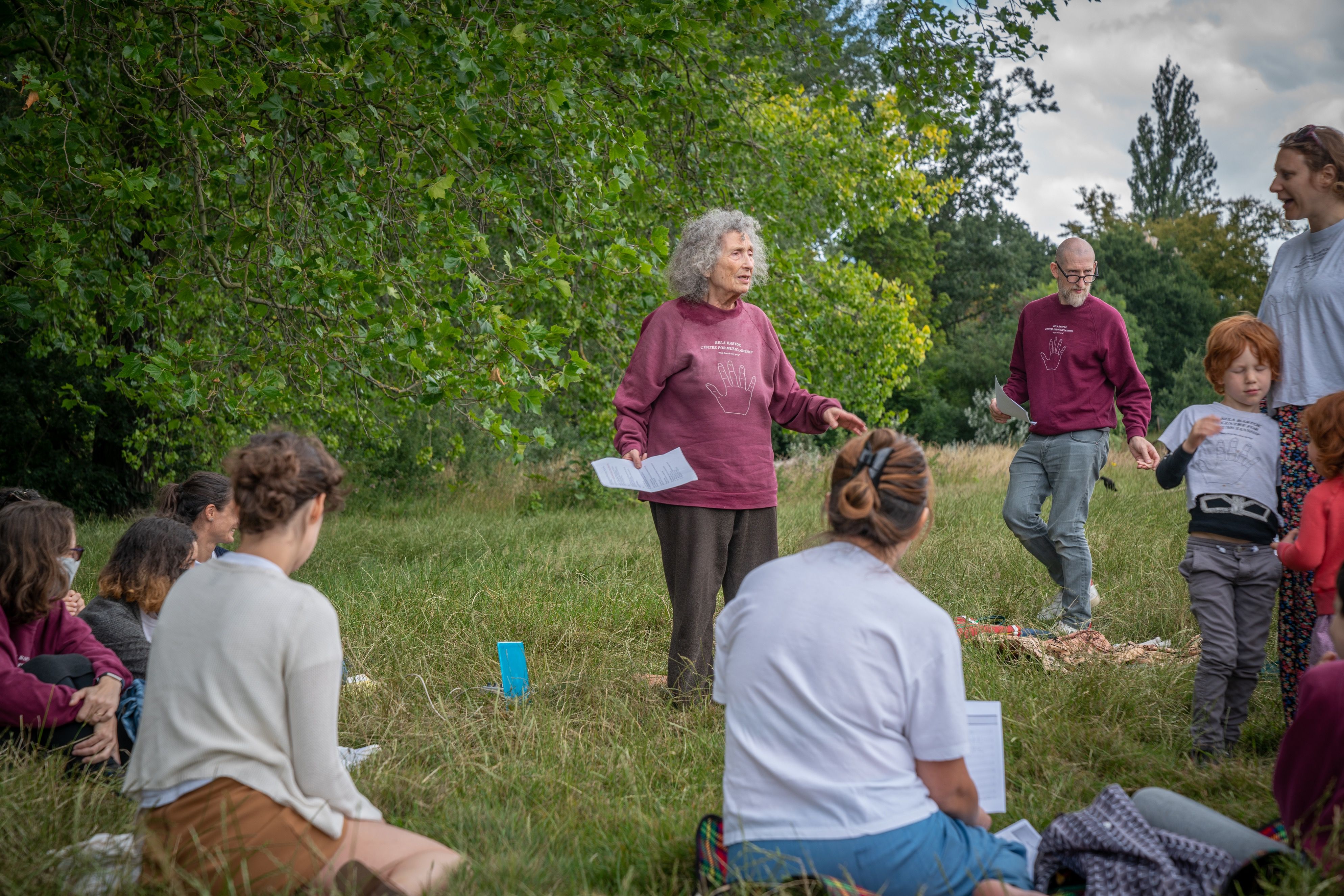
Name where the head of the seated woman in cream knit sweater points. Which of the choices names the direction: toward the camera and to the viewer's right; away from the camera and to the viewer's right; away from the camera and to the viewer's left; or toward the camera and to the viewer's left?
away from the camera and to the viewer's right

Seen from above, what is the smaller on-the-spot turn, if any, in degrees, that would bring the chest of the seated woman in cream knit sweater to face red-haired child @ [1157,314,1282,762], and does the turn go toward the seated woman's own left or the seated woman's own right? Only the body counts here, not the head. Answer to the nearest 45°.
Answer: approximately 45° to the seated woman's own right

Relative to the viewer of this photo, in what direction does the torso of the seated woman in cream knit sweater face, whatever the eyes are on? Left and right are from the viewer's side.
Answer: facing away from the viewer and to the right of the viewer

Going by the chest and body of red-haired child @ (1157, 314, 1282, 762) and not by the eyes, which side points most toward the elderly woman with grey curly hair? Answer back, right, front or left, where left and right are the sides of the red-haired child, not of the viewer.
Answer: right

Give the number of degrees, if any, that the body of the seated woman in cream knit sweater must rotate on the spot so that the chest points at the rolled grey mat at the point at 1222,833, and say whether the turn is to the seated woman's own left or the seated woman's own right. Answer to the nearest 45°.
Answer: approximately 45° to the seated woman's own right

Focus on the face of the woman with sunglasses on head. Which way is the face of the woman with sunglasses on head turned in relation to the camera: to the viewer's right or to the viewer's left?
to the viewer's left

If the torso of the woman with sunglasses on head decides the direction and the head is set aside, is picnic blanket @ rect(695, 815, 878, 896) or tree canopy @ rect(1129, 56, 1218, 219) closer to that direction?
the picnic blanket

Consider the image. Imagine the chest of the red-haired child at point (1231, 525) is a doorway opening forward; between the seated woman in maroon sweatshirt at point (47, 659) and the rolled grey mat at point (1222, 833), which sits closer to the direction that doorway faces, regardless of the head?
the rolled grey mat
